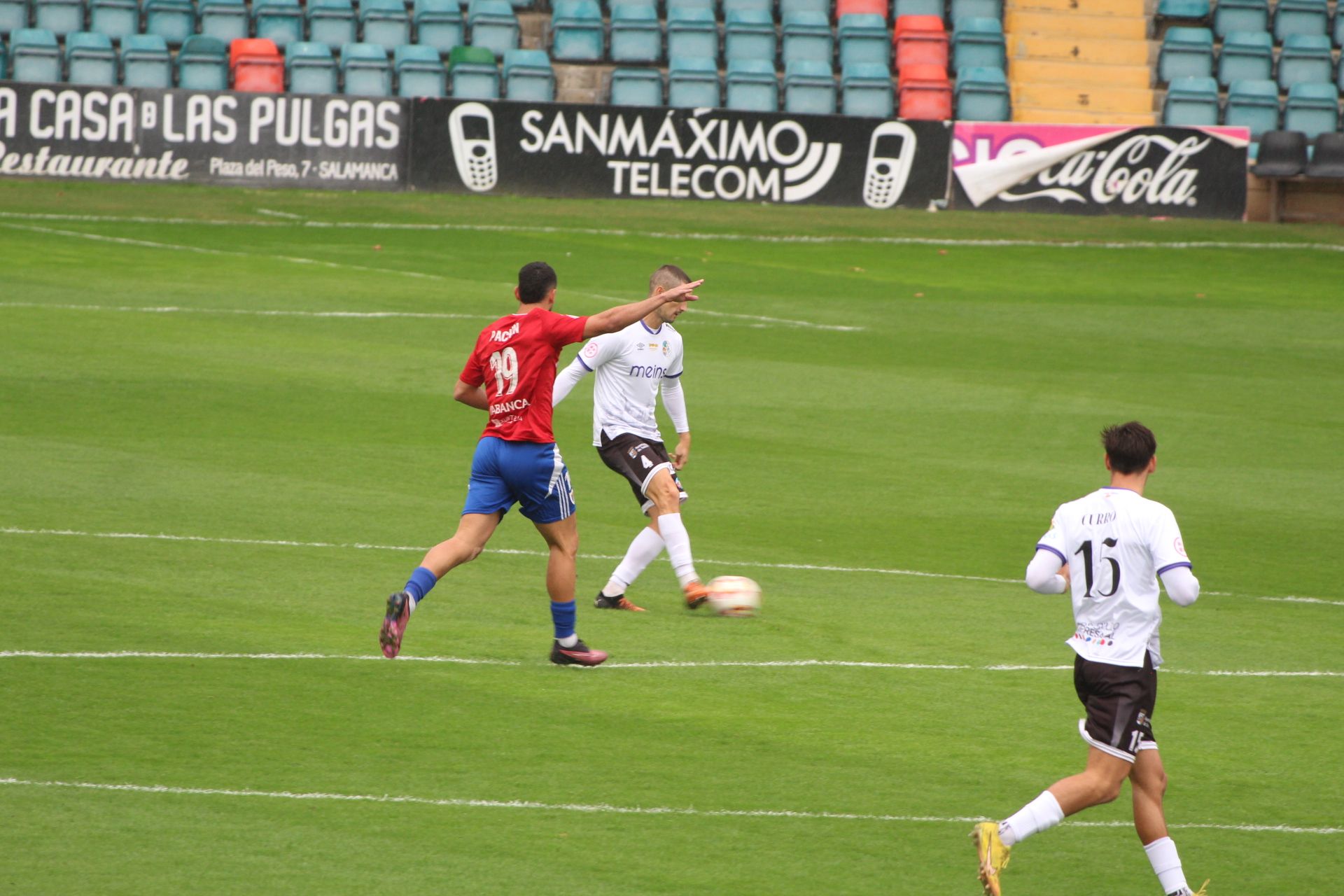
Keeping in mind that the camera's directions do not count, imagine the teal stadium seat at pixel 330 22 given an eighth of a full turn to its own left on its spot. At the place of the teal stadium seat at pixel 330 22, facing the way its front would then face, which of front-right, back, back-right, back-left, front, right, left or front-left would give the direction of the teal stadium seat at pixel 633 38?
front-left

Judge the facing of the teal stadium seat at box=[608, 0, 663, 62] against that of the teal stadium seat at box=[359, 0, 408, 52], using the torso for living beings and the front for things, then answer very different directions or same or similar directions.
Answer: same or similar directions

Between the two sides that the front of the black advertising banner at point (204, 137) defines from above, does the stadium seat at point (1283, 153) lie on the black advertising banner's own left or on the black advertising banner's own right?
on the black advertising banner's own left

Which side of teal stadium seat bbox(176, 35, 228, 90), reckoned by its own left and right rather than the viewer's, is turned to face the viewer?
front

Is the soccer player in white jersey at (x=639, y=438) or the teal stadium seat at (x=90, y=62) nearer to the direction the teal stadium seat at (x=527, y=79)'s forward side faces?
the soccer player in white jersey

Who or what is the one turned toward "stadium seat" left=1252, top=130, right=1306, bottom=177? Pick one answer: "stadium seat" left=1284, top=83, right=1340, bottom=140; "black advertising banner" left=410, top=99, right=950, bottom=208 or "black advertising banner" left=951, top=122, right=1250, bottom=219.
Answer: "stadium seat" left=1284, top=83, right=1340, bottom=140

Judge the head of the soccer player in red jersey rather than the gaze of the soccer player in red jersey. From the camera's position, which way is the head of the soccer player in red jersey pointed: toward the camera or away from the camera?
away from the camera

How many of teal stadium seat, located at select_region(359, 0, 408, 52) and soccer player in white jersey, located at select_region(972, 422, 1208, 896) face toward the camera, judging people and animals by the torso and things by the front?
1

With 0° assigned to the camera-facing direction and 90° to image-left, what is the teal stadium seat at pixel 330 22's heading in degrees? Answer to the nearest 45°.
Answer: approximately 0°

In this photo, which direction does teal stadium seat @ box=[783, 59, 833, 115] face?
toward the camera

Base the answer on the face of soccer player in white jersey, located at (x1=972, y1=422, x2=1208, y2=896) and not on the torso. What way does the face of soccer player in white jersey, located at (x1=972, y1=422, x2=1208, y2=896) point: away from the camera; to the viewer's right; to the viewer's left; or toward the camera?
away from the camera

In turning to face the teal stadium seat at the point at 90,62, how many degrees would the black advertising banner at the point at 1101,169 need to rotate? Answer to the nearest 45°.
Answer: approximately 90° to its right

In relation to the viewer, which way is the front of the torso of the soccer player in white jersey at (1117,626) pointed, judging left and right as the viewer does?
facing away from the viewer and to the right of the viewer

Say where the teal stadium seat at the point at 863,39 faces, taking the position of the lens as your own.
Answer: facing the viewer

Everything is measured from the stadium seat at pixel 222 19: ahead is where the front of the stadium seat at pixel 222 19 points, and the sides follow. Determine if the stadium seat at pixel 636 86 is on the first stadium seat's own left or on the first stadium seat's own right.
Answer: on the first stadium seat's own left

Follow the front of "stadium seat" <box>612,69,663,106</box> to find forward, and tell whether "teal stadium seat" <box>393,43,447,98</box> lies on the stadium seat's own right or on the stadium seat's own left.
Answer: on the stadium seat's own right

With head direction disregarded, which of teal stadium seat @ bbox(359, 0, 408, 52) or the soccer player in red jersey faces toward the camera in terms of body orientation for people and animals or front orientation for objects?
the teal stadium seat
